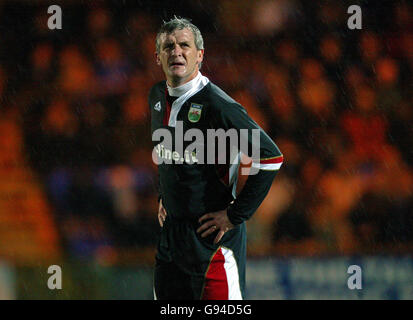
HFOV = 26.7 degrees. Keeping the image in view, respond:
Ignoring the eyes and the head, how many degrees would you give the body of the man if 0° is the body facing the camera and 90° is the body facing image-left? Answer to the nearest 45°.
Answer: approximately 45°
